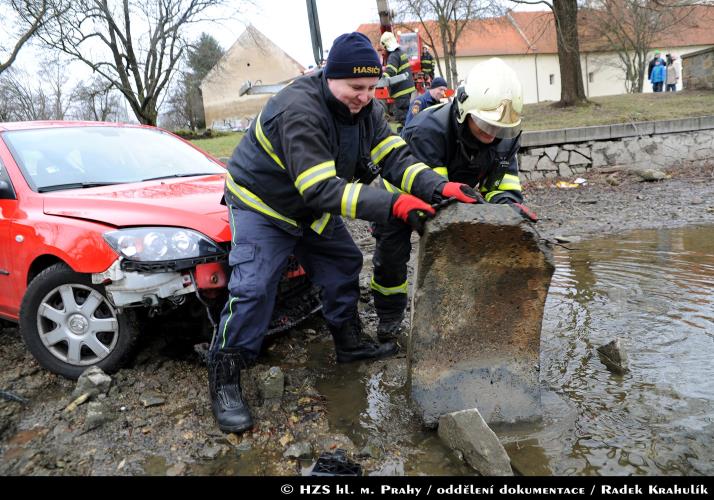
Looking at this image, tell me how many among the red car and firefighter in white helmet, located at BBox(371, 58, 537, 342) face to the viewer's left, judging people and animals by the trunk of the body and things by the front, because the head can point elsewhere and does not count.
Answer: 0

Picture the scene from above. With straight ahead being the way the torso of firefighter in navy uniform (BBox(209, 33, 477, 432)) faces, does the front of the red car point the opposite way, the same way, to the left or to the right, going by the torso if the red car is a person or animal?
the same way

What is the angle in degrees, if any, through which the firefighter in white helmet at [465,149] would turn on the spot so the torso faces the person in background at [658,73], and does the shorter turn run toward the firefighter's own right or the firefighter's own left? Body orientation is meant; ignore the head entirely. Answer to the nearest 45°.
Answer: approximately 135° to the firefighter's own left

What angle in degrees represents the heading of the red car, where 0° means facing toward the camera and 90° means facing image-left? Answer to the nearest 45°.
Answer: approximately 315°

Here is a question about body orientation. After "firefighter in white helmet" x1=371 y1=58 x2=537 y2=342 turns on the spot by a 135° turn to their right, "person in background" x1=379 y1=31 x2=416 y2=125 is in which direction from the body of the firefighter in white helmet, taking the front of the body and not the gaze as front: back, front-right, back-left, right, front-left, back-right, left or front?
right

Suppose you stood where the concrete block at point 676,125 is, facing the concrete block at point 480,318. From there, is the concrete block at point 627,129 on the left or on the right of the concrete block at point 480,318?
right

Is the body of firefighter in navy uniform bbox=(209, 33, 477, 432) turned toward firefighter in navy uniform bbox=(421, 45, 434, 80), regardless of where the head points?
no

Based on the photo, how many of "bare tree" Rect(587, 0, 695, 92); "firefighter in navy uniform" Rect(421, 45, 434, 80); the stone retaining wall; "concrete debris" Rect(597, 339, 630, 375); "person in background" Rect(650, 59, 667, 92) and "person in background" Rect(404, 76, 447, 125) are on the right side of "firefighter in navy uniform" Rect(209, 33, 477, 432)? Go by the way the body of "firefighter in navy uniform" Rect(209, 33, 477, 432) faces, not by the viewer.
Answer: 0

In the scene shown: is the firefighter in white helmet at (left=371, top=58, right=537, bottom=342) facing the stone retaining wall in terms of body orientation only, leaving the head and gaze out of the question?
no

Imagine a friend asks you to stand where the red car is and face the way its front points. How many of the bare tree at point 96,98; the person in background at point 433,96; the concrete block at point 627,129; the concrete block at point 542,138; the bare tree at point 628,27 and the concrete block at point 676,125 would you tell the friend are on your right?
0

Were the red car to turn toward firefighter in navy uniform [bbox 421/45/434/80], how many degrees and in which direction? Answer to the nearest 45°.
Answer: approximately 90° to its left

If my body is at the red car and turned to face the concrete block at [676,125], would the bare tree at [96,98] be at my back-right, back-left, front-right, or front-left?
front-left

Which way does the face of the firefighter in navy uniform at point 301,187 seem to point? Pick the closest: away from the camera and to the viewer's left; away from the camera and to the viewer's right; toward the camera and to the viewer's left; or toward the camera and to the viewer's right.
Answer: toward the camera and to the viewer's right

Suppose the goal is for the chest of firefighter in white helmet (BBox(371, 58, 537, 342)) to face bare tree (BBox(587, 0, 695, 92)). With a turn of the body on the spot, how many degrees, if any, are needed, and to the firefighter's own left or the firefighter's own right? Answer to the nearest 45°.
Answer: approximately 135° to the firefighter's own left

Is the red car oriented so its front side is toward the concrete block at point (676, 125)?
no

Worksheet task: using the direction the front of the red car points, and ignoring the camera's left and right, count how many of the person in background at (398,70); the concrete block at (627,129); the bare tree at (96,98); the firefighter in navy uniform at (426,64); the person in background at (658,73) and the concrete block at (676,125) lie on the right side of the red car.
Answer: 0

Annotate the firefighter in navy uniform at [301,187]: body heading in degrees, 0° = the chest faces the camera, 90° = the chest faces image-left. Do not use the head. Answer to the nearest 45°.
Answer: approximately 315°
